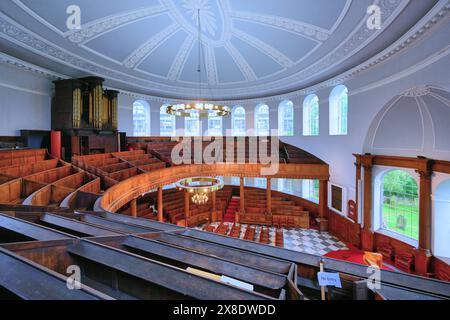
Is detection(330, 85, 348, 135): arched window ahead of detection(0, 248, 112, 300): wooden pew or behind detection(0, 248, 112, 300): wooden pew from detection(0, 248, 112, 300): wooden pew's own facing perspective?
ahead

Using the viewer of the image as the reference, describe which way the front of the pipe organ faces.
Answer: facing the viewer and to the right of the viewer

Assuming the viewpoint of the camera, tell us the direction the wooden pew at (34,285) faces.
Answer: facing away from the viewer and to the right of the viewer

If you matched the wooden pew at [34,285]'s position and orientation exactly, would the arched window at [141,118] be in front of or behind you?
in front

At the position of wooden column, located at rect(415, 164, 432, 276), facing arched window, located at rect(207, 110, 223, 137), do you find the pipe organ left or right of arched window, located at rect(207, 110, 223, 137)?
left

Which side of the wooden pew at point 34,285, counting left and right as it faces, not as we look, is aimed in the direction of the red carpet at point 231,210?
front

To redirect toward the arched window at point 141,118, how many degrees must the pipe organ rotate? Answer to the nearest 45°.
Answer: approximately 90° to its left

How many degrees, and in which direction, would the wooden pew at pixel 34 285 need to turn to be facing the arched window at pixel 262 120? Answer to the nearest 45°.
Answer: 0° — it already faces it

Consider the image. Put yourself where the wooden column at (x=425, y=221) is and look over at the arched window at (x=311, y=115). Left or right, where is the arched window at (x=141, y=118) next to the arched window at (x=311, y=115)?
left

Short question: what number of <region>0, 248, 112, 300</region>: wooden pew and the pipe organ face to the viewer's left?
0

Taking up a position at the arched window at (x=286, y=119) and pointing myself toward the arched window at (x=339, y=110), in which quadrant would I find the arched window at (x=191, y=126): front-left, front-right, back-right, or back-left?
back-right
